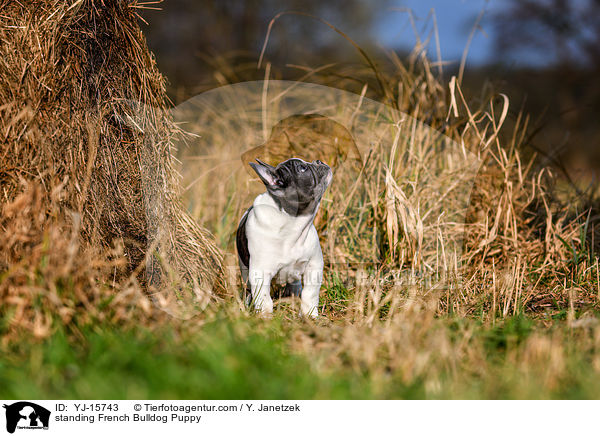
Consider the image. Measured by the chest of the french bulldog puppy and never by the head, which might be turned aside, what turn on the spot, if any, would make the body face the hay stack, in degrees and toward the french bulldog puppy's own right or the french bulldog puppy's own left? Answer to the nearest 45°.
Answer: approximately 90° to the french bulldog puppy's own right

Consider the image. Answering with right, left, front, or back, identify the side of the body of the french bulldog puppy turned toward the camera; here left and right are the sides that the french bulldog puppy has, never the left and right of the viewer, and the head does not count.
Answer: front
